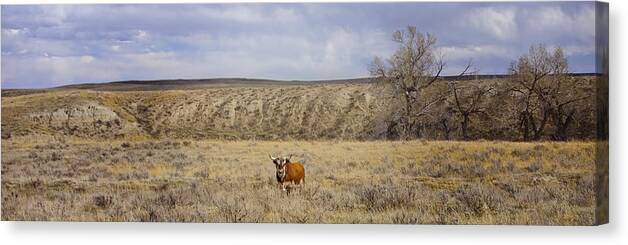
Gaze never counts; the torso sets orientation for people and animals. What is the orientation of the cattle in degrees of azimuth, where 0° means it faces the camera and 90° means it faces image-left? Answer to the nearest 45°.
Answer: approximately 45°

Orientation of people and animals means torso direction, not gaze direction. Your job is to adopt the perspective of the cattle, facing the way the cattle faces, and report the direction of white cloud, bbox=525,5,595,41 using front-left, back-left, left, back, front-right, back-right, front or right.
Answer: back-left

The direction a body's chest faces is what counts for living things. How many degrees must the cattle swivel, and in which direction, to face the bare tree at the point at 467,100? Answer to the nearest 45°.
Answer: approximately 135° to its left

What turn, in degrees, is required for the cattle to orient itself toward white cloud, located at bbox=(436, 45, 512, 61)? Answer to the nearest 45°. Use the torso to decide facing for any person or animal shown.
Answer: approximately 135° to its right
